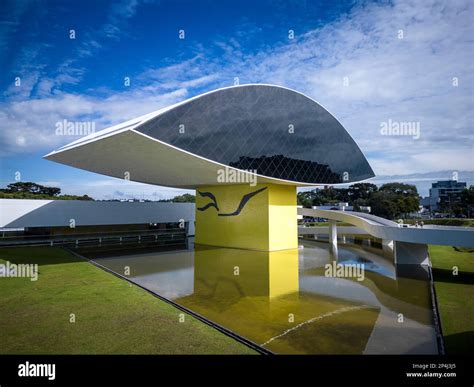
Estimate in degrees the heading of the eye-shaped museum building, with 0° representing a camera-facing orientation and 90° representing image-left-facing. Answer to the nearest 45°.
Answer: approximately 315°
